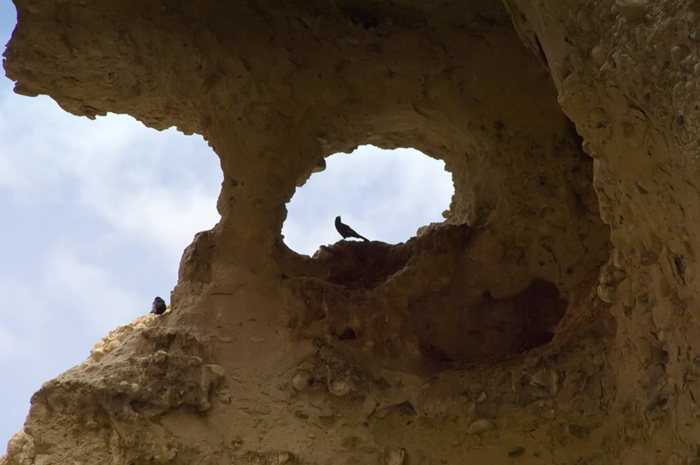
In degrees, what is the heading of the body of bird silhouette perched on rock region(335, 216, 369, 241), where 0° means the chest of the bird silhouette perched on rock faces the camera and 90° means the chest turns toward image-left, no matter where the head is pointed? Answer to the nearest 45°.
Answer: approximately 90°

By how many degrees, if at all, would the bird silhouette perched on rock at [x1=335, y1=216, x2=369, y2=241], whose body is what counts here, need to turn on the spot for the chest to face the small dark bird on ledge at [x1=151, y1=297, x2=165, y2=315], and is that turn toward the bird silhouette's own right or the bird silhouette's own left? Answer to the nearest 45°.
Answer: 0° — it already faces it
